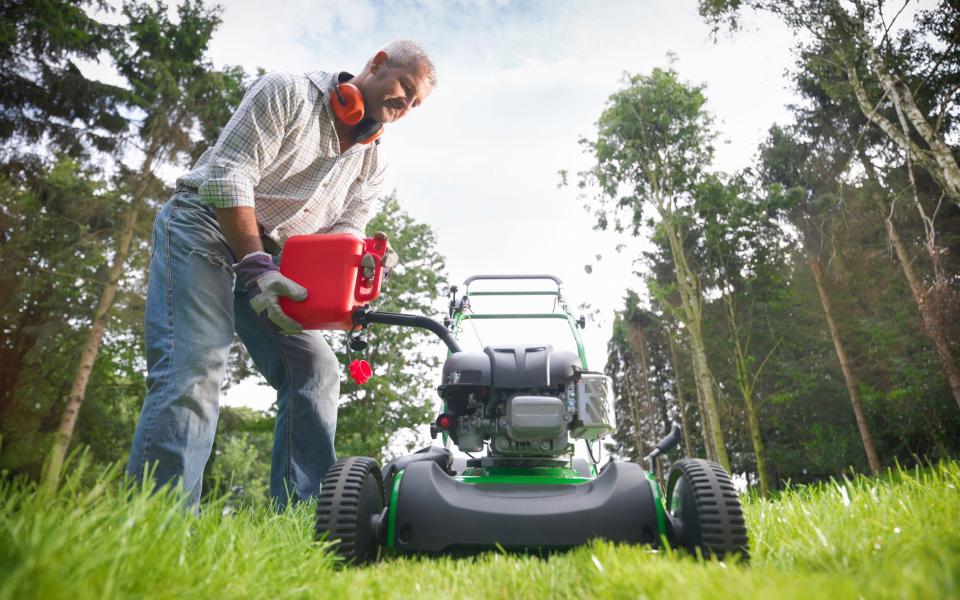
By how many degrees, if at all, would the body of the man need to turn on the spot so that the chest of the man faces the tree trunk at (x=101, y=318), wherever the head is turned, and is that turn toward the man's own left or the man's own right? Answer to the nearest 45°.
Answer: approximately 135° to the man's own left

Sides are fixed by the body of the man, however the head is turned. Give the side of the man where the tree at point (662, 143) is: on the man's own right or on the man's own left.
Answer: on the man's own left

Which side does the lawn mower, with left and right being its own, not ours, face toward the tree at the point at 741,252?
back

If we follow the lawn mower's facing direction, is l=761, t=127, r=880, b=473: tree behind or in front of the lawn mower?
behind

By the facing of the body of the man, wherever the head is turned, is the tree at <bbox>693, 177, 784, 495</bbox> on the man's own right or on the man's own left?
on the man's own left

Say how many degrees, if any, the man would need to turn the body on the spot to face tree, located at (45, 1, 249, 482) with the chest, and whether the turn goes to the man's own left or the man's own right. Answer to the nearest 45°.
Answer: approximately 135° to the man's own left

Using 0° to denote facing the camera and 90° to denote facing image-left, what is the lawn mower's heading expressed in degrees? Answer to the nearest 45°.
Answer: approximately 0°

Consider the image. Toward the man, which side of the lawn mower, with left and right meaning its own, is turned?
right

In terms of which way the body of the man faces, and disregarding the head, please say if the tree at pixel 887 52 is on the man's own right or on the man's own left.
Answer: on the man's own left

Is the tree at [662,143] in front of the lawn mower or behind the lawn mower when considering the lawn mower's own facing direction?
behind

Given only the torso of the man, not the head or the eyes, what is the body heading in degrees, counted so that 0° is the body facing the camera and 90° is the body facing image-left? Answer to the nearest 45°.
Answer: approximately 315°

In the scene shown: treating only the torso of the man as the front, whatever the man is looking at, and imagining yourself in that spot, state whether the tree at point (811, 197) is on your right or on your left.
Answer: on your left
